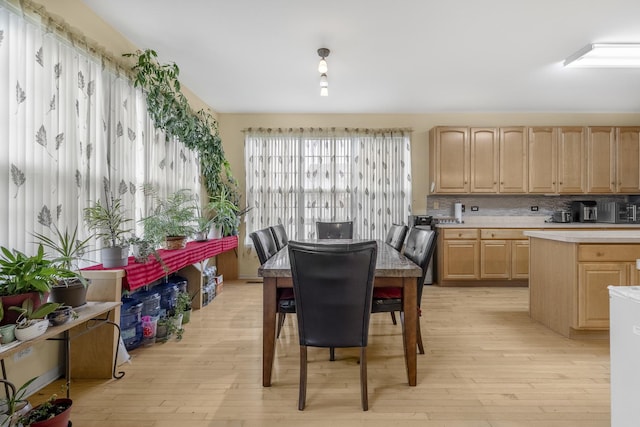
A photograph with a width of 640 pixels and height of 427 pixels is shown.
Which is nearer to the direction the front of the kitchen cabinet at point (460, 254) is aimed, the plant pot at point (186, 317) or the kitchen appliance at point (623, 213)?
the plant pot

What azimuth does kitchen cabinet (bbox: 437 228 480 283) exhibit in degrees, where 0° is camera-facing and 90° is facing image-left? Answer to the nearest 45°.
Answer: approximately 0°

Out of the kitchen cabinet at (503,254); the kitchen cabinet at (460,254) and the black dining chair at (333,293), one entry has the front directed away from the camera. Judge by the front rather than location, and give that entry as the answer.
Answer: the black dining chair

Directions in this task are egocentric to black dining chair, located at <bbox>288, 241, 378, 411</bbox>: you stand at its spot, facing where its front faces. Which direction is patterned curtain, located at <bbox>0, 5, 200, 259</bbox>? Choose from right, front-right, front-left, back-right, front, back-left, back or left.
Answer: left

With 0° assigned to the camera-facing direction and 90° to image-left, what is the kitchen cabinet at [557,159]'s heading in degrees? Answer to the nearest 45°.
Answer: approximately 0°

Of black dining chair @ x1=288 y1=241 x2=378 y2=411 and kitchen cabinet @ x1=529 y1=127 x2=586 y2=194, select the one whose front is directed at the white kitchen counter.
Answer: the kitchen cabinet

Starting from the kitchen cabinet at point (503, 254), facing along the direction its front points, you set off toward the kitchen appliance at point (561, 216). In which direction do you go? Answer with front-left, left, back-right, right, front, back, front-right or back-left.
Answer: back-left

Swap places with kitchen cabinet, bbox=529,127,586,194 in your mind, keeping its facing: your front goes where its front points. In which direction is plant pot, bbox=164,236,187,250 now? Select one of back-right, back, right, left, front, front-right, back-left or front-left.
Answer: front-right

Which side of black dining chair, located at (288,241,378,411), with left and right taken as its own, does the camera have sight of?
back

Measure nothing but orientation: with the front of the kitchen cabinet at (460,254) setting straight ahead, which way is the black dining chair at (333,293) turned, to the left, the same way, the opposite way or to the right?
the opposite way
